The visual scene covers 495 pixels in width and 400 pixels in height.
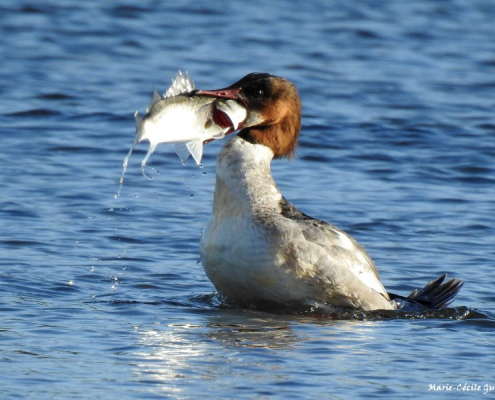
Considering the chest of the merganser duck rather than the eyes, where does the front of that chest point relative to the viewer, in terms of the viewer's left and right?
facing to the left of the viewer
